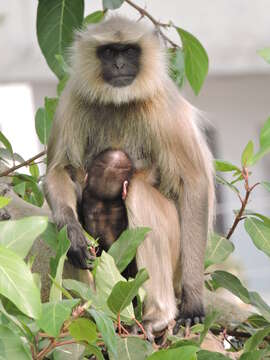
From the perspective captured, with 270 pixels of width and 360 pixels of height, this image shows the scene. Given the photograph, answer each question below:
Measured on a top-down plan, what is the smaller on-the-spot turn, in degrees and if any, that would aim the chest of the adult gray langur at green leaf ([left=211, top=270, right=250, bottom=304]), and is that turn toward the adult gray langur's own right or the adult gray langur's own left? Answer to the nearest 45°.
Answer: approximately 45° to the adult gray langur's own left

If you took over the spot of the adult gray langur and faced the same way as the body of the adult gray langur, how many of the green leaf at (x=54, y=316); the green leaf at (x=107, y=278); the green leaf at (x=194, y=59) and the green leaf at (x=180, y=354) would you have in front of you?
3

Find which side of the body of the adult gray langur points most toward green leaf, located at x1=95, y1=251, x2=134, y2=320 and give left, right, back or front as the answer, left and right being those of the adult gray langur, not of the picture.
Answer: front

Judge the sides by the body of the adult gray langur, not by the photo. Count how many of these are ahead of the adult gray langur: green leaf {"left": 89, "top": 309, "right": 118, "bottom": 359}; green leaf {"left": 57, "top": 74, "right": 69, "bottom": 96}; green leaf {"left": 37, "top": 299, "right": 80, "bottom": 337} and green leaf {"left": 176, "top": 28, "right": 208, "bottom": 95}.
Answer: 2

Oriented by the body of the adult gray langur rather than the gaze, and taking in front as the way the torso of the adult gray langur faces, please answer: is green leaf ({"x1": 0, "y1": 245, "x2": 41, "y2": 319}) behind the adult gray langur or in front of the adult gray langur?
in front

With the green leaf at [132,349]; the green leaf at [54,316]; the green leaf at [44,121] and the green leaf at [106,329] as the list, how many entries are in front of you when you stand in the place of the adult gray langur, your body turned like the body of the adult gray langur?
3

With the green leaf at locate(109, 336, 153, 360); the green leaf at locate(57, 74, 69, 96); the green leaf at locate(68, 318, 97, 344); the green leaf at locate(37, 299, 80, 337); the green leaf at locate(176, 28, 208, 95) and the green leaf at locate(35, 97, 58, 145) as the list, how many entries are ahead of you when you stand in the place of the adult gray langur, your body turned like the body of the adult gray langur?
3

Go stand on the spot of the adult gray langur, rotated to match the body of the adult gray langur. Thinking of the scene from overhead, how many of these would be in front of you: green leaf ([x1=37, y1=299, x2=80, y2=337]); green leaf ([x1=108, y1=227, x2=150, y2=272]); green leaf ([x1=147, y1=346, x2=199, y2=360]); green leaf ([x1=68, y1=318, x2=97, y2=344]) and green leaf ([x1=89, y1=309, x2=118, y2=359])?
5

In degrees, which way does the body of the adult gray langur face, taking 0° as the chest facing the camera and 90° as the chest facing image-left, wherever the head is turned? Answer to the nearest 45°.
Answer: approximately 0°

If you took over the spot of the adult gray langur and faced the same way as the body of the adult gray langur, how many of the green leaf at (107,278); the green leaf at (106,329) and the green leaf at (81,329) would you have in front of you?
3

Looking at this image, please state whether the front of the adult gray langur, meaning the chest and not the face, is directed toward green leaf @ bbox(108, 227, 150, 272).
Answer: yes

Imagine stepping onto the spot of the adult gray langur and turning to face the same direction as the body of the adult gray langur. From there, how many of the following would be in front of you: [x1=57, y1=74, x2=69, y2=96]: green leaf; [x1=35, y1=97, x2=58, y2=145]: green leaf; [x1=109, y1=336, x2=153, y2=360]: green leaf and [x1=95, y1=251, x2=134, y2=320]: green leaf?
2
